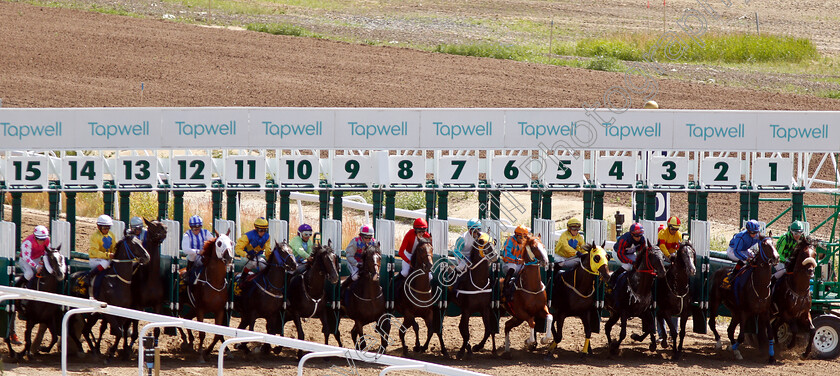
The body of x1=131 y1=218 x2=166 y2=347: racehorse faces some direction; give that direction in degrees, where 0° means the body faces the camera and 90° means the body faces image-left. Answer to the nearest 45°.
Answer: approximately 315°

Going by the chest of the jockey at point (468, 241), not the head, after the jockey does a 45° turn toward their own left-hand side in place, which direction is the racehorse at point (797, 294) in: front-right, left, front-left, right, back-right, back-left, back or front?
front

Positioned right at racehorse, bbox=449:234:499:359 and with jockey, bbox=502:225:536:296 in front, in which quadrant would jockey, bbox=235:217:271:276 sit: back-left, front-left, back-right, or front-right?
back-left

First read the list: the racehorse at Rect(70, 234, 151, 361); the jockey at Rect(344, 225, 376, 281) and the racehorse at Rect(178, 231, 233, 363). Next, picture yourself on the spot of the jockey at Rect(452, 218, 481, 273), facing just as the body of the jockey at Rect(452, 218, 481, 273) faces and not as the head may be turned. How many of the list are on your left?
0

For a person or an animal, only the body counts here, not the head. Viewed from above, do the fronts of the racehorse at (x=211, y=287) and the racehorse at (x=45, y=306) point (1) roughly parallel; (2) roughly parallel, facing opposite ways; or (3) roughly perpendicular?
roughly parallel

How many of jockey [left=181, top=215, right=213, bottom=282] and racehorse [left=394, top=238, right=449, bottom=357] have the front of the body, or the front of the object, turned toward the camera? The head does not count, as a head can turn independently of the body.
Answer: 2

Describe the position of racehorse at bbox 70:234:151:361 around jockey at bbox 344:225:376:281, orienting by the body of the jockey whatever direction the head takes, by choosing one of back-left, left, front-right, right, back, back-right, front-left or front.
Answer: back-right

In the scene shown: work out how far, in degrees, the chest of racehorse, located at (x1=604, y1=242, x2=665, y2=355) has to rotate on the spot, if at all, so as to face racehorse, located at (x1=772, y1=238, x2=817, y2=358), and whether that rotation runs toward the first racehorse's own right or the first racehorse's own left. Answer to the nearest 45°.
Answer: approximately 45° to the first racehorse's own left

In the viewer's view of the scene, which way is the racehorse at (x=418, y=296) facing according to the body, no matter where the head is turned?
toward the camera

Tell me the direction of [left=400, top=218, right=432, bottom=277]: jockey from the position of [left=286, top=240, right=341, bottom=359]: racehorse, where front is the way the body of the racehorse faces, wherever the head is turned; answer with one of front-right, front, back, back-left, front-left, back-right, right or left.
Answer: front-left

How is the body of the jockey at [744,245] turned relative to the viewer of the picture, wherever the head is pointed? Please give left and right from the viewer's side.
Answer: facing the viewer and to the right of the viewer

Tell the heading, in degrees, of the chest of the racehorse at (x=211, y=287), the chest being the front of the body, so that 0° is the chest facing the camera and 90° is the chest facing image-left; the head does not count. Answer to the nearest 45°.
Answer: approximately 315°

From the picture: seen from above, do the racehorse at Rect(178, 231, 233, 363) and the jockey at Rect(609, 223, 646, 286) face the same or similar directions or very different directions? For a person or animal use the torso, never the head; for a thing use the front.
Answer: same or similar directions
